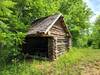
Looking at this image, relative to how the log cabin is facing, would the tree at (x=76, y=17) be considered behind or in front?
behind

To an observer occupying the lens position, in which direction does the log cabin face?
facing the viewer and to the left of the viewer
